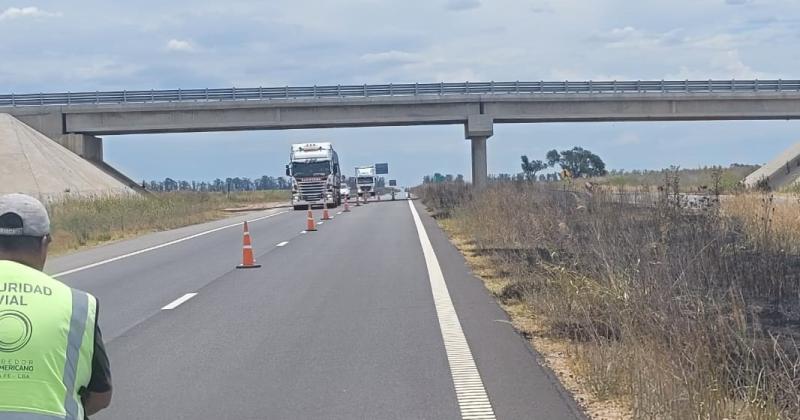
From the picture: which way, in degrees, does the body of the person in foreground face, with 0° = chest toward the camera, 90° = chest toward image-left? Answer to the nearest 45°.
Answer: approximately 180°
